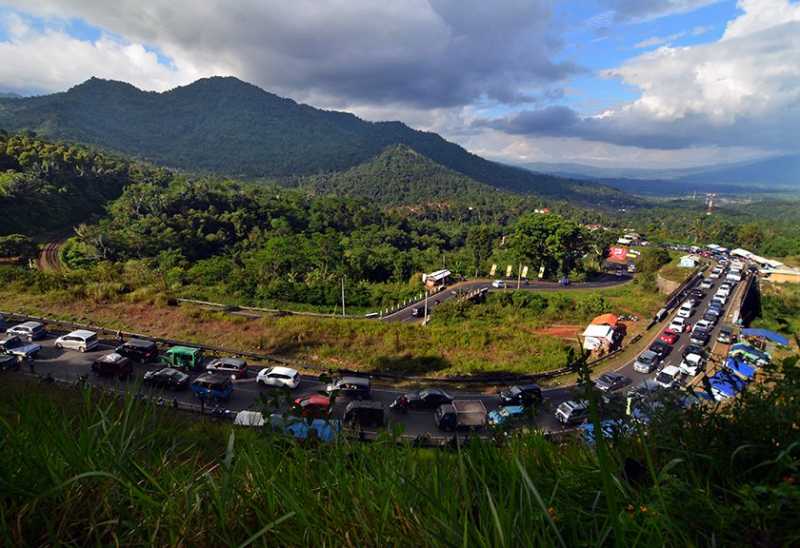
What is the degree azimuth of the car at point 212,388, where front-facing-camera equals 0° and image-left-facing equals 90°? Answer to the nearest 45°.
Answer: approximately 90°

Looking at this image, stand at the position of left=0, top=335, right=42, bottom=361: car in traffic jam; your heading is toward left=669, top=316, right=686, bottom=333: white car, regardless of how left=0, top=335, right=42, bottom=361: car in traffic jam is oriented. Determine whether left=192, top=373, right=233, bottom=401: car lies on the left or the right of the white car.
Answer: right

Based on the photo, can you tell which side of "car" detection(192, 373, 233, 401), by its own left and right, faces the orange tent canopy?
back

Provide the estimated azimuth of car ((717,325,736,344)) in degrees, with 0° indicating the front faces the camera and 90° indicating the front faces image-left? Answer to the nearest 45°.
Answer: approximately 45°
